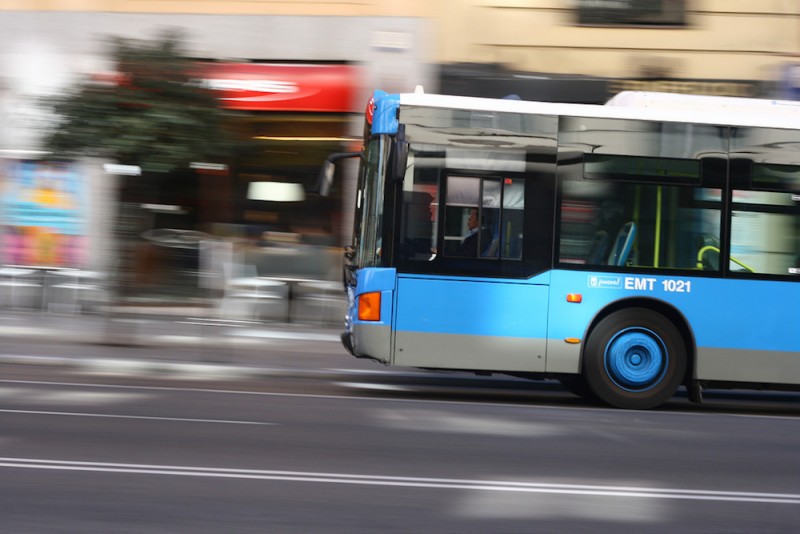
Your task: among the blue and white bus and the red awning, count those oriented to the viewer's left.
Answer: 1

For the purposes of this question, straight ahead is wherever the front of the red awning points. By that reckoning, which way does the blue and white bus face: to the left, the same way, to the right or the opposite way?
to the right

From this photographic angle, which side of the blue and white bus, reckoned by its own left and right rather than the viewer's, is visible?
left

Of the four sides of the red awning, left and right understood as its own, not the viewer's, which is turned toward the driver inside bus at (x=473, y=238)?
front

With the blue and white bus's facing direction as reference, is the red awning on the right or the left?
on its right

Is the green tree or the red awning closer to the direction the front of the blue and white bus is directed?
the green tree

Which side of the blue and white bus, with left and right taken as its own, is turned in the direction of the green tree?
front

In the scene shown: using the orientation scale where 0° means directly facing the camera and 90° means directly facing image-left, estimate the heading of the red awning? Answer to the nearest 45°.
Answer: approximately 0°
